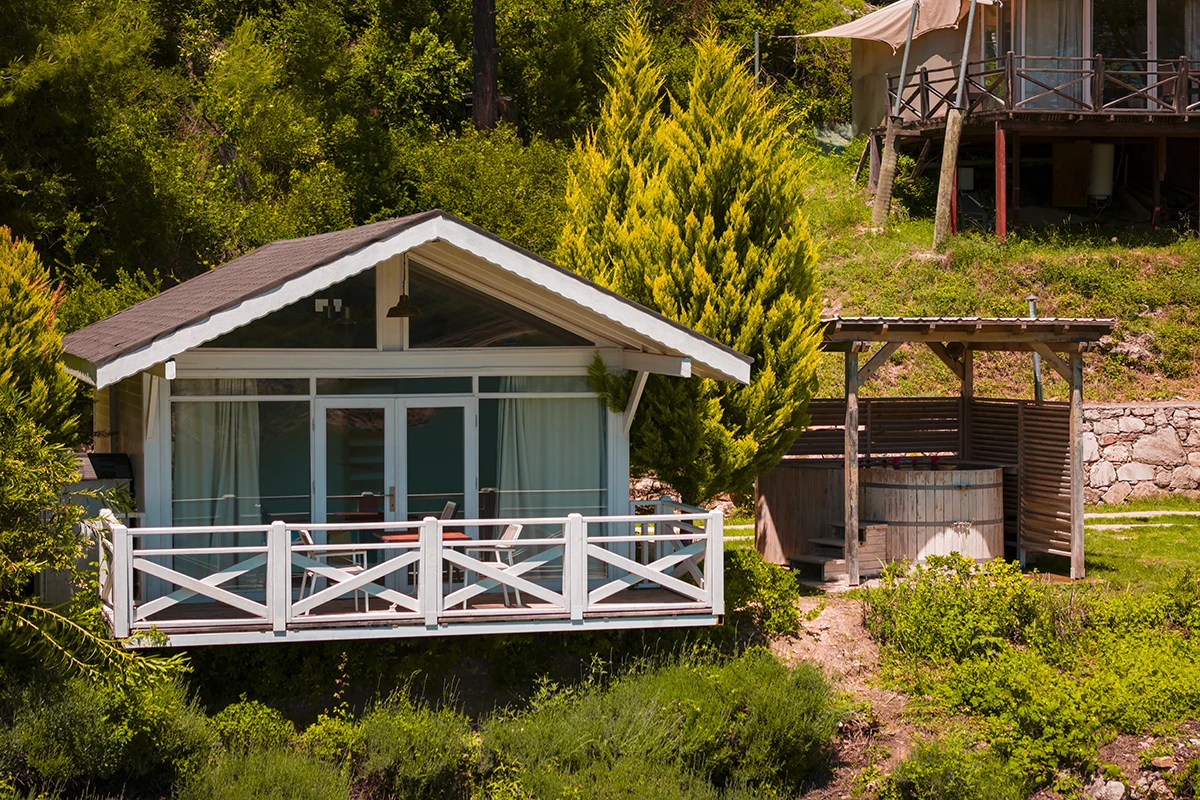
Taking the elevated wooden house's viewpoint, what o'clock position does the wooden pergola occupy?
The wooden pergola is roughly at 12 o'clock from the elevated wooden house.

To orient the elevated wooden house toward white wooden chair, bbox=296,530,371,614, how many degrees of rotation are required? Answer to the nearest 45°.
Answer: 0° — it already faces it

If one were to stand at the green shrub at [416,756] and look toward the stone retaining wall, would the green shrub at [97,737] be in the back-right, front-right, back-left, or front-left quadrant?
back-left

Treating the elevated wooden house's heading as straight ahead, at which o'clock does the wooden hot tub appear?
The wooden hot tub is roughly at 12 o'clock from the elevated wooden house.

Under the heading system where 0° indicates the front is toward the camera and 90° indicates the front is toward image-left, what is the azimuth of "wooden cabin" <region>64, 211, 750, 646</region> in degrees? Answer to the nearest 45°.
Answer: approximately 0°

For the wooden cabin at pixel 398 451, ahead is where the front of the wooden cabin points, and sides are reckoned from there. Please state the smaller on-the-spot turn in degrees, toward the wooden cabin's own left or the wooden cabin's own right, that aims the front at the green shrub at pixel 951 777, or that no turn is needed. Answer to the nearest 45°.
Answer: approximately 45° to the wooden cabin's own left

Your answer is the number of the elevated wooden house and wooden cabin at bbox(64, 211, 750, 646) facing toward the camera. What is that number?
2

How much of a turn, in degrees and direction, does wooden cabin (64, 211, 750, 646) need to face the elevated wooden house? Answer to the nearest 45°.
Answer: approximately 135° to its left

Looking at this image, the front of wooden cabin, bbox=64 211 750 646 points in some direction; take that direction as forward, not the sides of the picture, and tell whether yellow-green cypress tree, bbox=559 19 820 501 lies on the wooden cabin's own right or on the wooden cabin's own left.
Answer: on the wooden cabin's own left

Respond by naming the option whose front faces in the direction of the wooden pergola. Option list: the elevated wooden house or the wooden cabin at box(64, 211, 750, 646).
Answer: the elevated wooden house

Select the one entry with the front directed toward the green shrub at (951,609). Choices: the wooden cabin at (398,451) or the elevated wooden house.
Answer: the elevated wooden house

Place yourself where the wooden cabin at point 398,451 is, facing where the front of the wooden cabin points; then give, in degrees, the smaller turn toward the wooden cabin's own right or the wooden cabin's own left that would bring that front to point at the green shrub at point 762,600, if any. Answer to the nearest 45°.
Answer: approximately 90° to the wooden cabin's own left
